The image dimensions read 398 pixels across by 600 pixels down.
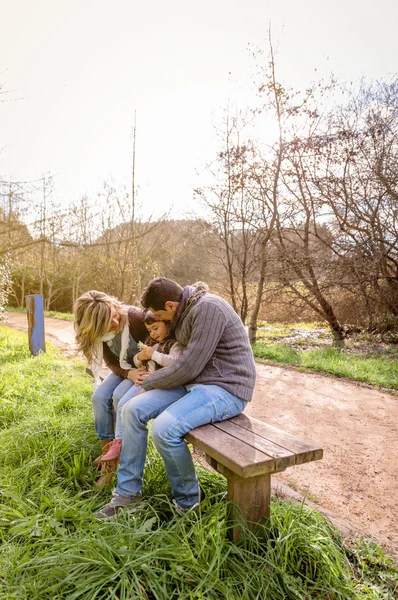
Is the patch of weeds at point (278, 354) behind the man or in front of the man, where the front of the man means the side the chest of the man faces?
behind

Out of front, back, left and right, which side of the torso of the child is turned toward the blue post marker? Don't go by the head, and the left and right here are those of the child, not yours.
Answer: right

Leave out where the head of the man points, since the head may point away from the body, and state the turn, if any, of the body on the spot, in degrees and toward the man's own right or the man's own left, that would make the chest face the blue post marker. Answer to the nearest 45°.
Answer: approximately 90° to the man's own right

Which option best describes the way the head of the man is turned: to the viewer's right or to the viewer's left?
to the viewer's left
